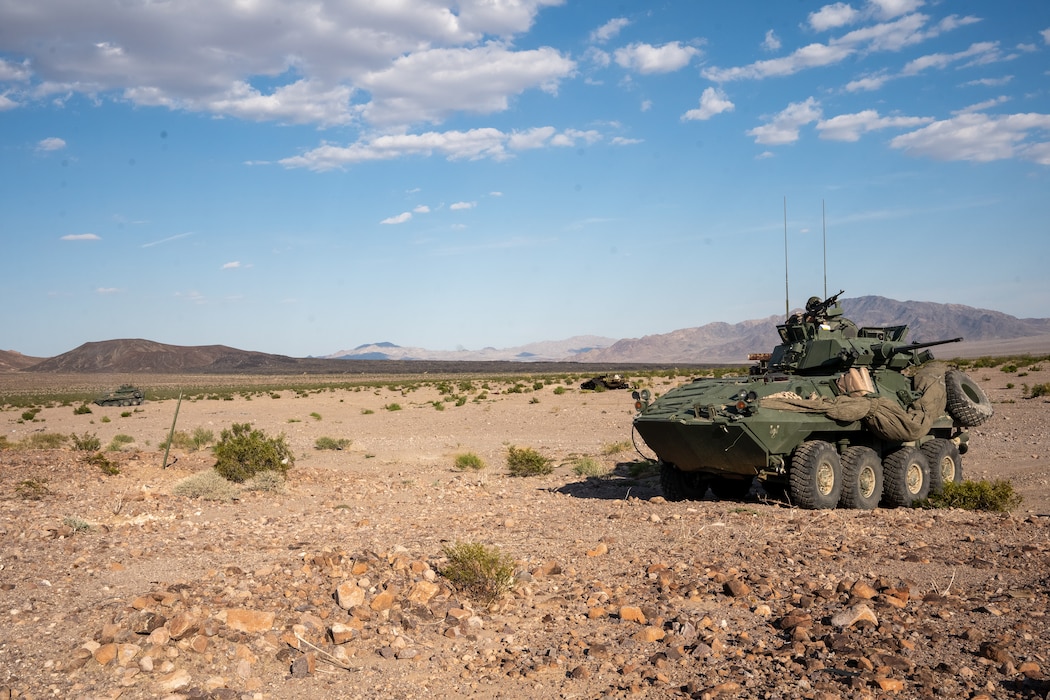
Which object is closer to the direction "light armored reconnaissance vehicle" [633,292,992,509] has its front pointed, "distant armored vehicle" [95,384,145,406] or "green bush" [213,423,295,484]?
the green bush

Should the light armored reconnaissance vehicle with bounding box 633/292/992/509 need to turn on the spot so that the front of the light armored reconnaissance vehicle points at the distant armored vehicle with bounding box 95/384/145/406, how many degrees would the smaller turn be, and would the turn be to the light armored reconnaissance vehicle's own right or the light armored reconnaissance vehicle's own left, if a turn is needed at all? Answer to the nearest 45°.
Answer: approximately 90° to the light armored reconnaissance vehicle's own right

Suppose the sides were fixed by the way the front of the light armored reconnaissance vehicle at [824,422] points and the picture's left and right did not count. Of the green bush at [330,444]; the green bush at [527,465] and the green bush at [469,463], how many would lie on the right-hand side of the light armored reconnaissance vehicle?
3

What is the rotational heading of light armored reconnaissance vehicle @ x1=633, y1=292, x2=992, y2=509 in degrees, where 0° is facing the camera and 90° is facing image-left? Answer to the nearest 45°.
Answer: approximately 45°
